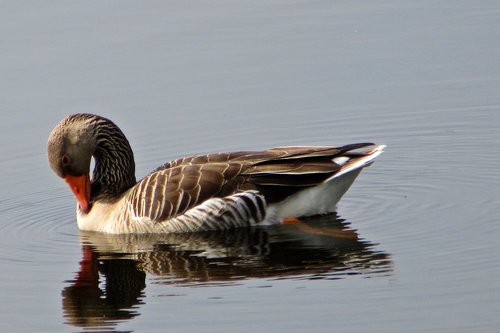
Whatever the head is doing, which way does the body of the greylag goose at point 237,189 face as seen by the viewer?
to the viewer's left
